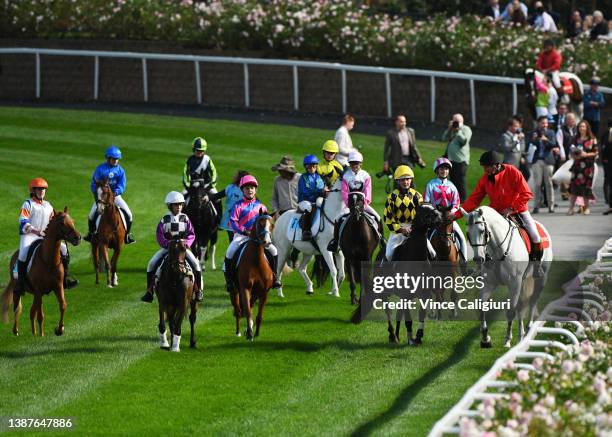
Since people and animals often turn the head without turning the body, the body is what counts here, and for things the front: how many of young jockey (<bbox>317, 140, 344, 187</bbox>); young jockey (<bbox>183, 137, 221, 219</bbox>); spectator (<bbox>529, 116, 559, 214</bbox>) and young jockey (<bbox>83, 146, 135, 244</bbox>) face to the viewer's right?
0

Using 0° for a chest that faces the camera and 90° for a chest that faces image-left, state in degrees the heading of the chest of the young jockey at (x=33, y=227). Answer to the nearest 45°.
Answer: approximately 315°

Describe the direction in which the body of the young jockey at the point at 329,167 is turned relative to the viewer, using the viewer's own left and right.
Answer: facing the viewer

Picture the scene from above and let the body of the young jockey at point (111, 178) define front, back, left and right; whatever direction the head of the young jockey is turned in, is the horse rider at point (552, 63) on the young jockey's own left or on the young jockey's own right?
on the young jockey's own left

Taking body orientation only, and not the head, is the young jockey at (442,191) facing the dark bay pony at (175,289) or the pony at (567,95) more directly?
the dark bay pony

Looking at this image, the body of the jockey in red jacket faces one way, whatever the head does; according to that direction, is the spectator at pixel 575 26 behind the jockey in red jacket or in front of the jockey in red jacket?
behind

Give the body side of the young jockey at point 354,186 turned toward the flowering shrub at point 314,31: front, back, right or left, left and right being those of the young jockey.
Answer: back

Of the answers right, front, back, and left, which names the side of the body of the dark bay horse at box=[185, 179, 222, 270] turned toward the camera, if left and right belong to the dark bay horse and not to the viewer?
front

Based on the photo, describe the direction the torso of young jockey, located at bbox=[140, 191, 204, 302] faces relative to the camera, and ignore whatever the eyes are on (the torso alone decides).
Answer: toward the camera

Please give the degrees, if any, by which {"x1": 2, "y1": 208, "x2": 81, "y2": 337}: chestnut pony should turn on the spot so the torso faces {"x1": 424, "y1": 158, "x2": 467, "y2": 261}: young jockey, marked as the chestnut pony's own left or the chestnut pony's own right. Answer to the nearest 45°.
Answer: approximately 45° to the chestnut pony's own left

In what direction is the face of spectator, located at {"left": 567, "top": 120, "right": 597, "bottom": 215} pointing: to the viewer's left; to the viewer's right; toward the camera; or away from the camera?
toward the camera

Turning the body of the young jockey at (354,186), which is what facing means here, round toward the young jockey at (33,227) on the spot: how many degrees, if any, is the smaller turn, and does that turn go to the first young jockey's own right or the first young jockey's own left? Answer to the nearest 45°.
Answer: approximately 90° to the first young jockey's own right

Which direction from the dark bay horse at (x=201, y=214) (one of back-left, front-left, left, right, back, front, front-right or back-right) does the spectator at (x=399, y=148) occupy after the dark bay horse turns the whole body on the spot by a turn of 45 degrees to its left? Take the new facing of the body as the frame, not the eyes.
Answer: left
